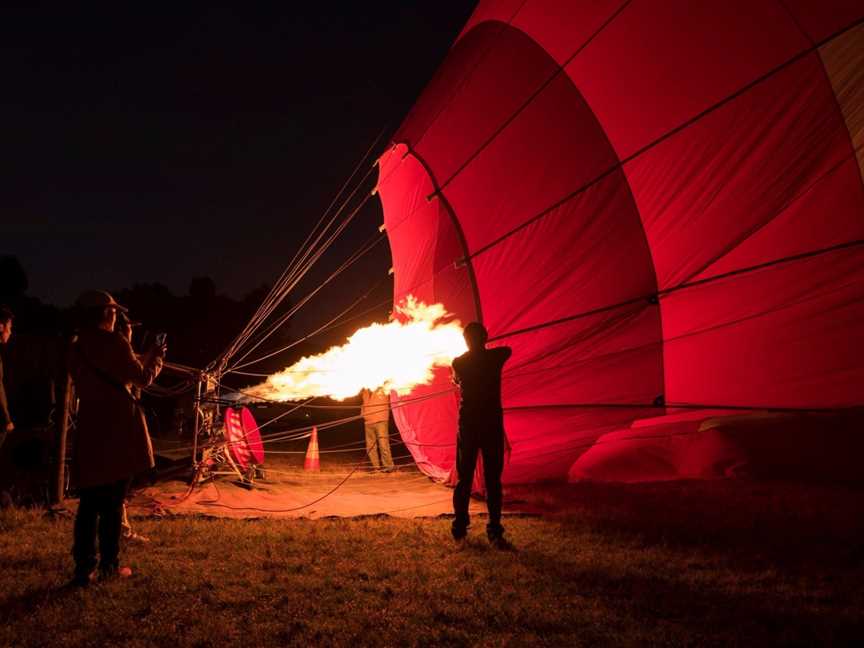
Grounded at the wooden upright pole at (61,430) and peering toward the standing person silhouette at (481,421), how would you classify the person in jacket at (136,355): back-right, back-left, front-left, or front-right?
front-right

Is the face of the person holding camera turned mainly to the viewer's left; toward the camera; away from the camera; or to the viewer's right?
to the viewer's right

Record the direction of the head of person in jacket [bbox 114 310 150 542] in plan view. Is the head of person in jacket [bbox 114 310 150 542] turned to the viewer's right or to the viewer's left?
to the viewer's right

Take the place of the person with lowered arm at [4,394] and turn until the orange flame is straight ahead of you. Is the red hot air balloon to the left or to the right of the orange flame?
right

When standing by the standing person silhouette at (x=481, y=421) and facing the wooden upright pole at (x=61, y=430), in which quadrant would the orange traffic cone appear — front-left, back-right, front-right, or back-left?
front-right

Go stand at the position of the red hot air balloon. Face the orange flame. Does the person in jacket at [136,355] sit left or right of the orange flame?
left

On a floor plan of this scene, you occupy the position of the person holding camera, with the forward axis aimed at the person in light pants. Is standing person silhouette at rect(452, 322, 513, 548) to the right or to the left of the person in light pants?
right
